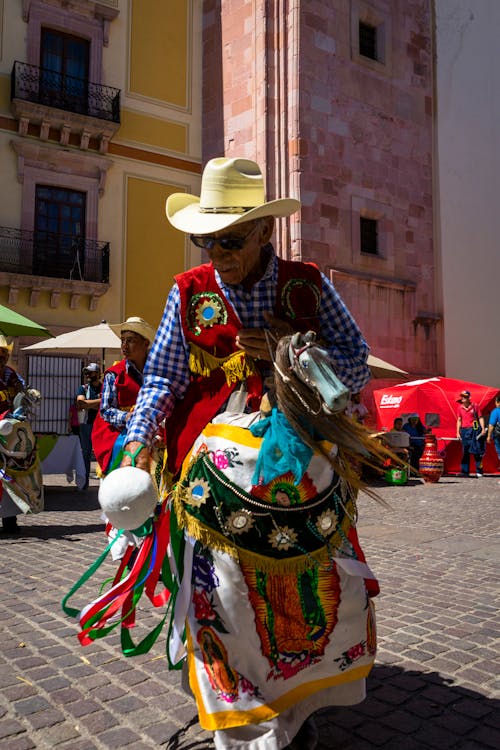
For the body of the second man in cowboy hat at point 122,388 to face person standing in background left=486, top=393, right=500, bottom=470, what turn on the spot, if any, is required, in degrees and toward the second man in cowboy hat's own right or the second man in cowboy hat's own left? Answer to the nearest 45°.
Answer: approximately 90° to the second man in cowboy hat's own left

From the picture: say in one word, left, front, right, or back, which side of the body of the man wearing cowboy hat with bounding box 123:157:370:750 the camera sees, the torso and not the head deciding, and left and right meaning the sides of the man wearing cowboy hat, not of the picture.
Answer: front

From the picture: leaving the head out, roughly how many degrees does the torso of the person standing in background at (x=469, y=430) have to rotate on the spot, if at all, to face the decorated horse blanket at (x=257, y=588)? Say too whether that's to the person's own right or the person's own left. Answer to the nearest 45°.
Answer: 0° — they already face it

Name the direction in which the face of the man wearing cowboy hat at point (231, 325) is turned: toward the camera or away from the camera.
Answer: toward the camera

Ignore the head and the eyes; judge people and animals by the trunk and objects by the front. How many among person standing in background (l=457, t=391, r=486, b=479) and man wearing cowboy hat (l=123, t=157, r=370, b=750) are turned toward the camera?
2

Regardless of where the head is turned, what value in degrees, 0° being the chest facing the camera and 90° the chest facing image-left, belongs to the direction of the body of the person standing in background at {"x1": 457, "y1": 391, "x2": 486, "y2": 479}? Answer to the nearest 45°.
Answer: approximately 0°

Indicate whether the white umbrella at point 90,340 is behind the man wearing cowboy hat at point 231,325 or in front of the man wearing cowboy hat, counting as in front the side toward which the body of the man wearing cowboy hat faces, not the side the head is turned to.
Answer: behind

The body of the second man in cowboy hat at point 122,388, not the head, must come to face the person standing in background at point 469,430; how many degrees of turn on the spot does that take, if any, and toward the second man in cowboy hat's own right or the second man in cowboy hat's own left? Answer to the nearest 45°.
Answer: approximately 90° to the second man in cowboy hat's own left

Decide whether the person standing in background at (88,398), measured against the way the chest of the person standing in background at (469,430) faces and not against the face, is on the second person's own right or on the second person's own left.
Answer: on the second person's own right

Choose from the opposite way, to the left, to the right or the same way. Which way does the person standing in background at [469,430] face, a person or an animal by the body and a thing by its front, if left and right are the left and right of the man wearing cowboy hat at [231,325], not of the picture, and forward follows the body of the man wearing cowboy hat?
the same way
